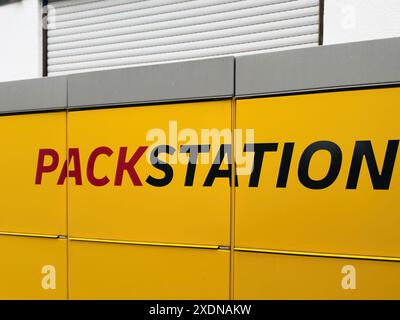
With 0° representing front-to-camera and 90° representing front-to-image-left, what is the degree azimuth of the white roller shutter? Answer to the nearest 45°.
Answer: approximately 45°
